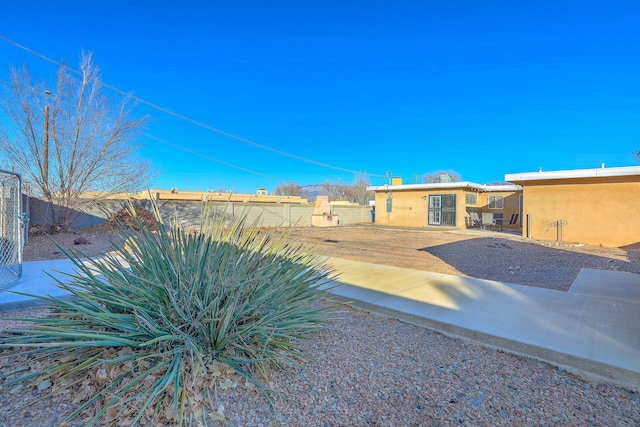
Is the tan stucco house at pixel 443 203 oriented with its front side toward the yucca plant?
yes

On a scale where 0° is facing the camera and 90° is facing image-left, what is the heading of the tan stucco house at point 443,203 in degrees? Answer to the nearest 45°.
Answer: approximately 0°

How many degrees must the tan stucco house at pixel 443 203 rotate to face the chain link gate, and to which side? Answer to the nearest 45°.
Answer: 0° — it already faces it

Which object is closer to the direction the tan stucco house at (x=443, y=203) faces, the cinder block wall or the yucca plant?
the yucca plant

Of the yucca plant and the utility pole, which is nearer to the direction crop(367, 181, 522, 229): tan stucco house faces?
the yucca plant

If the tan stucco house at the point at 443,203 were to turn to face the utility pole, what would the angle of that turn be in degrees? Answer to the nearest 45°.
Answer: approximately 45° to its right

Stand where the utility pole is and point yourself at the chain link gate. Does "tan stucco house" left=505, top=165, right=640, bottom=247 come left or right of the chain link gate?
left
